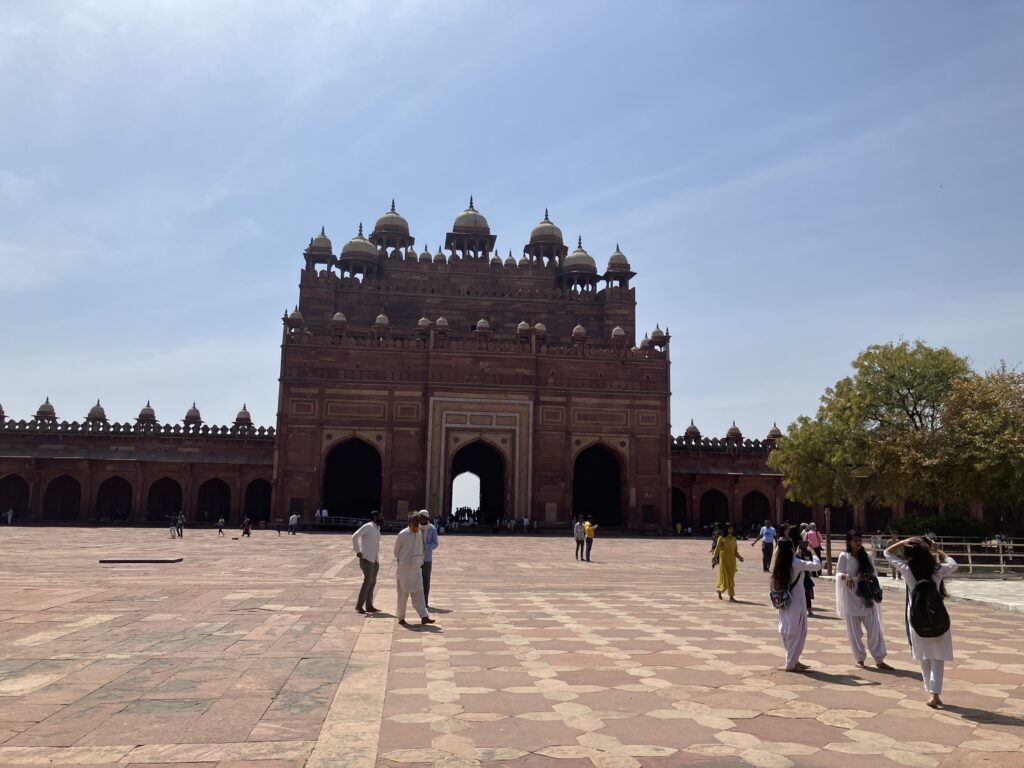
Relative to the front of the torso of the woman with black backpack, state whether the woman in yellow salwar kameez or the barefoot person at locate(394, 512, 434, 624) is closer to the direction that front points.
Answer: the woman in yellow salwar kameez

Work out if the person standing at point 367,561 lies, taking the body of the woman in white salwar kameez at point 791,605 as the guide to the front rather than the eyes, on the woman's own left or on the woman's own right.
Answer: on the woman's own left

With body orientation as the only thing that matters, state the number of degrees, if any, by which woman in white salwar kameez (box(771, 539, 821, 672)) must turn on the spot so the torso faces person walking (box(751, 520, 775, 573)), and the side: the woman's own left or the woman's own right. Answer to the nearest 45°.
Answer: approximately 45° to the woman's own left

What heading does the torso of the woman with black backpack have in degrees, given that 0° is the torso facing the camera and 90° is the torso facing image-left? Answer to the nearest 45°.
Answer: approximately 180°

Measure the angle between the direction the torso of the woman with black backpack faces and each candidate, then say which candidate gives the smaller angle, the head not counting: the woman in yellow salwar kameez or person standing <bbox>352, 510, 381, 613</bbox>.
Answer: the woman in yellow salwar kameez

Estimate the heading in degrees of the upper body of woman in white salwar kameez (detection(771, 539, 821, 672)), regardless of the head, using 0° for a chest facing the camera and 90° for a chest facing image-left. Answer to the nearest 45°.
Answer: approximately 225°

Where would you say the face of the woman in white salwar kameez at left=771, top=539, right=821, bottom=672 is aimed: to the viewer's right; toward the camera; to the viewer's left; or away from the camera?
away from the camera

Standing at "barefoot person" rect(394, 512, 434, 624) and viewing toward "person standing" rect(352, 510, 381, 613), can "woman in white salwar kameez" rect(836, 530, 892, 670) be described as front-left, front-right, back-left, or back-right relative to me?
back-right

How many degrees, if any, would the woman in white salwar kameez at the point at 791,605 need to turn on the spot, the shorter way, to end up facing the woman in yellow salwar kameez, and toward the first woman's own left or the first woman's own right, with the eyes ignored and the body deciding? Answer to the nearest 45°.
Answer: approximately 45° to the first woman's own left
